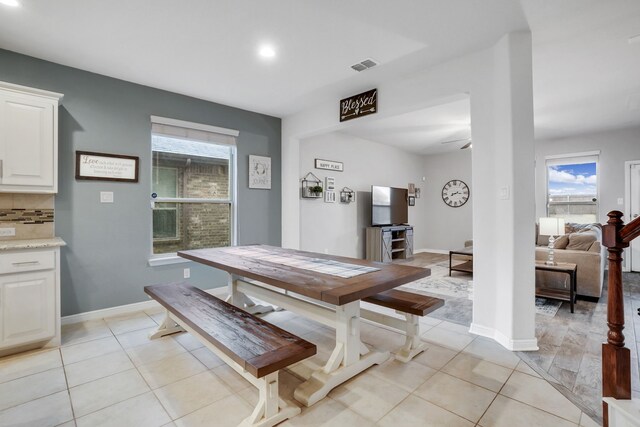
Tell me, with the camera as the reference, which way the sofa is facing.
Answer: facing to the left of the viewer

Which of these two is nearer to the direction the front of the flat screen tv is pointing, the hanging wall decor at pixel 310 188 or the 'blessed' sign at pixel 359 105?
the 'blessed' sign

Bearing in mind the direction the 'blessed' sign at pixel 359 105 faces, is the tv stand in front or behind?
behind

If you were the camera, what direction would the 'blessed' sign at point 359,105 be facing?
facing the viewer and to the left of the viewer

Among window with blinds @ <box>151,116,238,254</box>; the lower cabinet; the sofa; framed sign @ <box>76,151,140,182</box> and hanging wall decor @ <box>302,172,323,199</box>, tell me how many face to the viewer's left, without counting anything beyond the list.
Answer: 1

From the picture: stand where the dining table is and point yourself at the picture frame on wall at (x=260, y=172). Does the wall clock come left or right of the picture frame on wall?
right

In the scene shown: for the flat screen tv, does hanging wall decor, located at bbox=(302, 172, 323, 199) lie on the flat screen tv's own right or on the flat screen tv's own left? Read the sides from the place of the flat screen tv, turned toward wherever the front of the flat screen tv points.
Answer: on the flat screen tv's own right

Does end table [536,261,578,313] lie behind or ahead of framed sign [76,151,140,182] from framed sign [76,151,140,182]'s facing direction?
ahead

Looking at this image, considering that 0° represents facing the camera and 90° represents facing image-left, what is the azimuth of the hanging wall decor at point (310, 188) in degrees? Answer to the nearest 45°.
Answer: approximately 315°

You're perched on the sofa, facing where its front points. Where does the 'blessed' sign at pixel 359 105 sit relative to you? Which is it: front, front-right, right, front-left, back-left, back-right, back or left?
front-left

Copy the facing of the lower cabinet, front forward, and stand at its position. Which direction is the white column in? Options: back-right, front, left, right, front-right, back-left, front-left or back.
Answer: front

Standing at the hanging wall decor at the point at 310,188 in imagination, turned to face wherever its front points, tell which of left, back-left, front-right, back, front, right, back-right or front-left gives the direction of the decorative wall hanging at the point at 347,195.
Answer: left

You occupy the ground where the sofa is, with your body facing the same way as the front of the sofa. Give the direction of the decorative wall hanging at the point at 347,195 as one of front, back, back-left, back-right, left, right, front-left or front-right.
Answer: front

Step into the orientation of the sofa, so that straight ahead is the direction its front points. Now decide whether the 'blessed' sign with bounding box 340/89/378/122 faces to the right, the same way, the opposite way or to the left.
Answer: to the left
